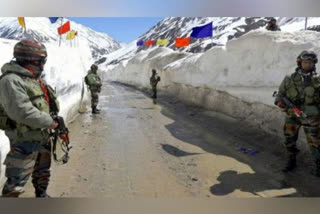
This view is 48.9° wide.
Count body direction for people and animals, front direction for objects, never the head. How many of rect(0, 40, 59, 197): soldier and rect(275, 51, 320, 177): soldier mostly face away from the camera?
0

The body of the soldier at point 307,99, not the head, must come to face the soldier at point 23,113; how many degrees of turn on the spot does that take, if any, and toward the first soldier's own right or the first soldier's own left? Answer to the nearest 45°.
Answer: approximately 45° to the first soldier's own right

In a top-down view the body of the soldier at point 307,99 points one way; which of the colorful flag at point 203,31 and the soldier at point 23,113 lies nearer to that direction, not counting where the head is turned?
the soldier

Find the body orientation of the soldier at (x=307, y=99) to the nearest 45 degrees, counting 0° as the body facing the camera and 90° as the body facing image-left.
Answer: approximately 0°

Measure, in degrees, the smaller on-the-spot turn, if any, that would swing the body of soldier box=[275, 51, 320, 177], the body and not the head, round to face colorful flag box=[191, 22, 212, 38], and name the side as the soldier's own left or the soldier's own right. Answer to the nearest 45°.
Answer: approximately 135° to the soldier's own right

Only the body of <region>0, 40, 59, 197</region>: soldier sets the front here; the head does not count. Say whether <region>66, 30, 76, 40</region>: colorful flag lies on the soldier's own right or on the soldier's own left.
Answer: on the soldier's own left

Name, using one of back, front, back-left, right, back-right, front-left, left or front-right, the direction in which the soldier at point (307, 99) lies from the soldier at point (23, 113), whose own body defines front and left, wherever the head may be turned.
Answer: front-left

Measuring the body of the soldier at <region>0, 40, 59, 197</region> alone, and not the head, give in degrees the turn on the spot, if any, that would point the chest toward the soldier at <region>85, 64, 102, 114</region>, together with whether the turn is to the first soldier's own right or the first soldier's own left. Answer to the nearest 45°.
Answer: approximately 135° to the first soldier's own left

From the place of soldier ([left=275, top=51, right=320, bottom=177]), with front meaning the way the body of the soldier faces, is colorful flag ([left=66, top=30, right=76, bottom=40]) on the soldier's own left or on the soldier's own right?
on the soldier's own right
